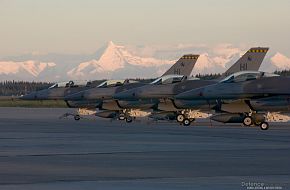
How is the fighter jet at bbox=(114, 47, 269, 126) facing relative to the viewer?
to the viewer's left

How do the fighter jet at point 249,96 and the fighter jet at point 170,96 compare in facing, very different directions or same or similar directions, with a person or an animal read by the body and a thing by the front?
same or similar directions

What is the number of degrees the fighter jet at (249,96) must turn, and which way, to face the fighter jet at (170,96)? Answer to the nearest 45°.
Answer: approximately 45° to its right

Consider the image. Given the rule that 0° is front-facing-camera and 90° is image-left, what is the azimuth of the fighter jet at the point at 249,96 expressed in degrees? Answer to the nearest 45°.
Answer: approximately 90°

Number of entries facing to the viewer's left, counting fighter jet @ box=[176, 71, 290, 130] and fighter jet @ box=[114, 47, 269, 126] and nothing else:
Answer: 2
